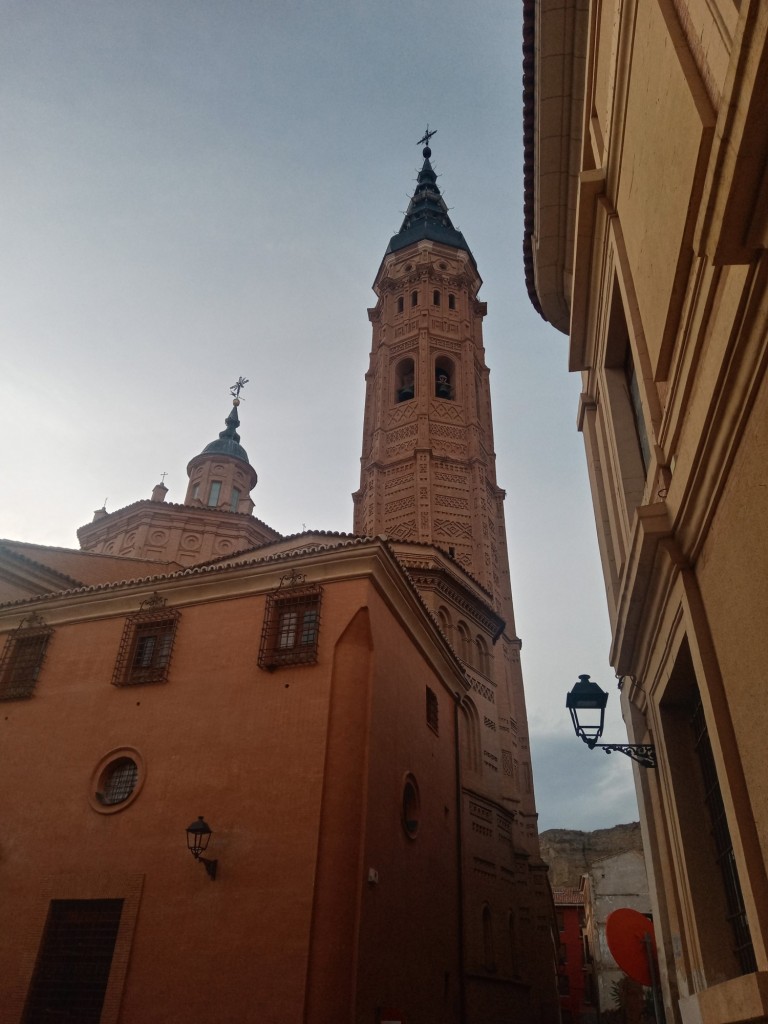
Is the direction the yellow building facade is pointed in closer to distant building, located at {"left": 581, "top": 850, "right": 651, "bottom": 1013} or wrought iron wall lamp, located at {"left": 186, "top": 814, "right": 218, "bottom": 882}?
the wrought iron wall lamp

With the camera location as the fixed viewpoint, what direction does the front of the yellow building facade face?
facing to the left of the viewer

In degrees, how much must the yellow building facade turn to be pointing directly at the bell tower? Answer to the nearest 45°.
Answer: approximately 90° to its right

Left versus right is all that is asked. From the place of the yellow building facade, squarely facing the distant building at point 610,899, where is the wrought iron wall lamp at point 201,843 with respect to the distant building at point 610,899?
left

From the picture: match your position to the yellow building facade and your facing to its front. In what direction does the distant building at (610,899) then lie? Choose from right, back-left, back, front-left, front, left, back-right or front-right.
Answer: right

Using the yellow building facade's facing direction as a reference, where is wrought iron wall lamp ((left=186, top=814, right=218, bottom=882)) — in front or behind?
in front

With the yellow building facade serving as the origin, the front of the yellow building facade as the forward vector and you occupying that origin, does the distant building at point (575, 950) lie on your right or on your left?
on your right

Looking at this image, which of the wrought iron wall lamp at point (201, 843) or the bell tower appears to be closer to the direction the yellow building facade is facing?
the wrought iron wall lamp
